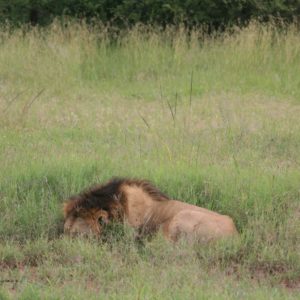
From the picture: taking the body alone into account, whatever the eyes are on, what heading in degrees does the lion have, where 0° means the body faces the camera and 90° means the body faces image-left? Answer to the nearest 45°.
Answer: approximately 90°
